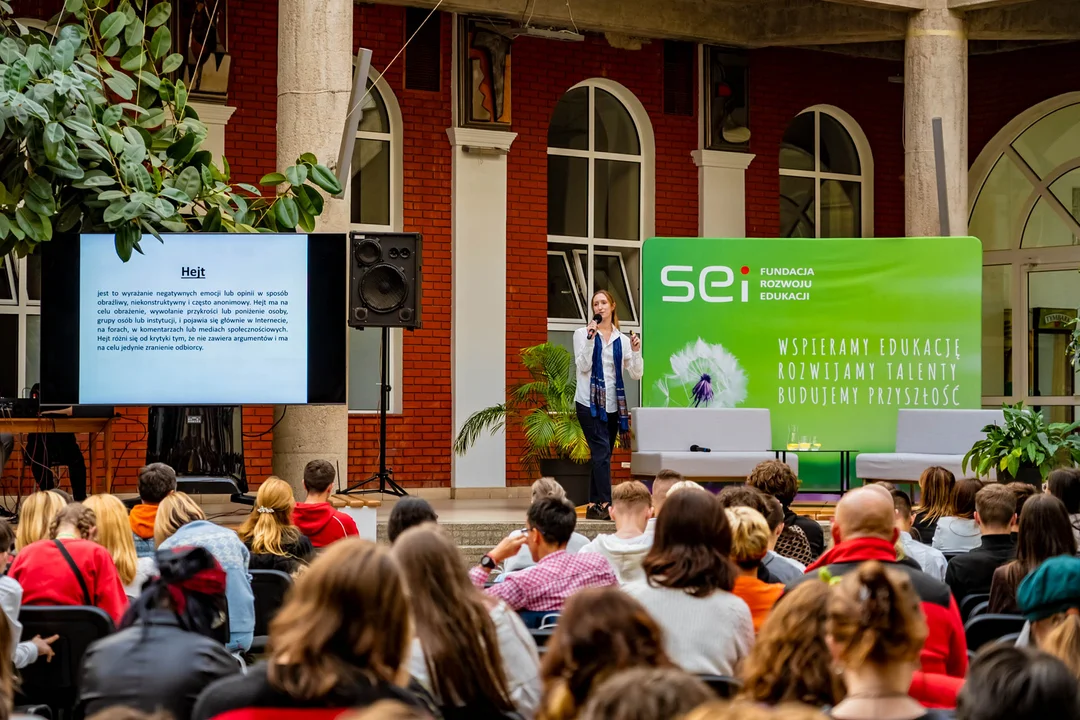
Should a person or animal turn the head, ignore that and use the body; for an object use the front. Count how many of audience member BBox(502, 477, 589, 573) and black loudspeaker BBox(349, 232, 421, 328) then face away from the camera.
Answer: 1

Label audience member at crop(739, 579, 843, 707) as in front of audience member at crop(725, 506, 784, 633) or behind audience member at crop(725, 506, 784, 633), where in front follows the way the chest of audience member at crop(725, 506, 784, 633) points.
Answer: behind

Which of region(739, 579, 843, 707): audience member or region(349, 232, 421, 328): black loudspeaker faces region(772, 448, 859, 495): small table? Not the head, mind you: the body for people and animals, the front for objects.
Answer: the audience member

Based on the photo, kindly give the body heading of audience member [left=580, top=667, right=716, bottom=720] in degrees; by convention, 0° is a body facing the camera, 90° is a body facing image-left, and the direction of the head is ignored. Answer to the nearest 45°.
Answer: approximately 180°

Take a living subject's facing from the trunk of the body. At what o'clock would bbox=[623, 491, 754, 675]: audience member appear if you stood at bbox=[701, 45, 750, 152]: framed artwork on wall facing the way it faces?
The audience member is roughly at 12 o'clock from the framed artwork on wall.

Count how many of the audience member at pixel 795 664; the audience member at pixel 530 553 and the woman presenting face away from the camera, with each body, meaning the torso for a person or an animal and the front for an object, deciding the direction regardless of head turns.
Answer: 2

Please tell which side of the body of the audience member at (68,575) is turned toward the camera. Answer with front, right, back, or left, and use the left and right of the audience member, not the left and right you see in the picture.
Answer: back

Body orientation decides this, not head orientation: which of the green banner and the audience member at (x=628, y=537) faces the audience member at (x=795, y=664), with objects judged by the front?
the green banner

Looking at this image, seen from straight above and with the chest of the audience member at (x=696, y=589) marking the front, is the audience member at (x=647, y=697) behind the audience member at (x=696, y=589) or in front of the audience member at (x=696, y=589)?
behind

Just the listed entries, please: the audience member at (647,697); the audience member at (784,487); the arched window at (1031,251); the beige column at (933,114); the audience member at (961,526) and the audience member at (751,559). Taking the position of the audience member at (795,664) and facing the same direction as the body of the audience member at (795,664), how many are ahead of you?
5

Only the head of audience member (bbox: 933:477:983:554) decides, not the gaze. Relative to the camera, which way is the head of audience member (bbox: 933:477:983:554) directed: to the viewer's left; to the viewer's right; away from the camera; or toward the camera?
away from the camera

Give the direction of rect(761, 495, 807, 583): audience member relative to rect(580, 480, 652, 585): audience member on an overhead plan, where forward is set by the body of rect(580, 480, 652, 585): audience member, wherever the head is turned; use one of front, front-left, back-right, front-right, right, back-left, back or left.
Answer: back-right

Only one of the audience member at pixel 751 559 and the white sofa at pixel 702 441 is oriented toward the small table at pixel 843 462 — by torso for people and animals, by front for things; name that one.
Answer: the audience member

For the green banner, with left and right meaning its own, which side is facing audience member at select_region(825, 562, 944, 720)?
front

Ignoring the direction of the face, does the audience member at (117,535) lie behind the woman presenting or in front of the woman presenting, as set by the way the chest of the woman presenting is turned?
in front

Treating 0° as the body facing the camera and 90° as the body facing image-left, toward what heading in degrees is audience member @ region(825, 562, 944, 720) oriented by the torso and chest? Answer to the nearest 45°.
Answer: approximately 180°

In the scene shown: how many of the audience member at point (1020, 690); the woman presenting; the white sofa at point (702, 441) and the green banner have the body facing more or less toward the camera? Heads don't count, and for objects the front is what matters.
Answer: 3
